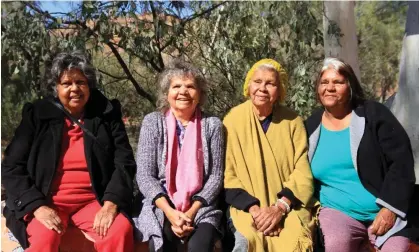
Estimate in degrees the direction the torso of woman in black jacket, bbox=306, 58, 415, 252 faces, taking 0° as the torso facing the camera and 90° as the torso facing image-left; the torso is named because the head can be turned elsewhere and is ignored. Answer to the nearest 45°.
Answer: approximately 45°

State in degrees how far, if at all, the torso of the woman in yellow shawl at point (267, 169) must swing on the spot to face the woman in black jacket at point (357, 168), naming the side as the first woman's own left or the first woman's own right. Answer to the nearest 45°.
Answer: approximately 90° to the first woman's own left

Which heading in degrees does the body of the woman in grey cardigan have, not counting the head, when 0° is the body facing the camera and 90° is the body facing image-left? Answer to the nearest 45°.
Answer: approximately 0°

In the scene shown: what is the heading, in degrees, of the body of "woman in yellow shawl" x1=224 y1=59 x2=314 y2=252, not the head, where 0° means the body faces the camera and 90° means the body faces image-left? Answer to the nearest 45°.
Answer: approximately 0°

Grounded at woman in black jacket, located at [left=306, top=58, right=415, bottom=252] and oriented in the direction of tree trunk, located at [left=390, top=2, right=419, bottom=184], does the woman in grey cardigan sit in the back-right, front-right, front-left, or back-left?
back-left

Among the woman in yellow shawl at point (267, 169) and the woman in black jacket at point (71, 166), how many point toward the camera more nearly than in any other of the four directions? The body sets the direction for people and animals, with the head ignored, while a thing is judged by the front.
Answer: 2

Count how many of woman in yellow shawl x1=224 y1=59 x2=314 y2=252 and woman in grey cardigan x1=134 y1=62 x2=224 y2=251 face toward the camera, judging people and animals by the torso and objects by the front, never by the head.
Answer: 2

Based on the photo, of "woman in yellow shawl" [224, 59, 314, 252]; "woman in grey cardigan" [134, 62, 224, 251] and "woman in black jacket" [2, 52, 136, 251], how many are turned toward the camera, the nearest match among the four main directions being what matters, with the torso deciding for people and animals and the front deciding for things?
3

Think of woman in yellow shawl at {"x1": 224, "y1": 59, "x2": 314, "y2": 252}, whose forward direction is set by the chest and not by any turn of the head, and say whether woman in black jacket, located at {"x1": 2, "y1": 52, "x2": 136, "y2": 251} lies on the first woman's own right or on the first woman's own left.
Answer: on the first woman's own right

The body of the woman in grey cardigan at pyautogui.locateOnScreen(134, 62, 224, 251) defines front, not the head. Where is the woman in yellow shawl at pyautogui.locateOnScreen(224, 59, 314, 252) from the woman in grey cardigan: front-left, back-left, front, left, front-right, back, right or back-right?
left
